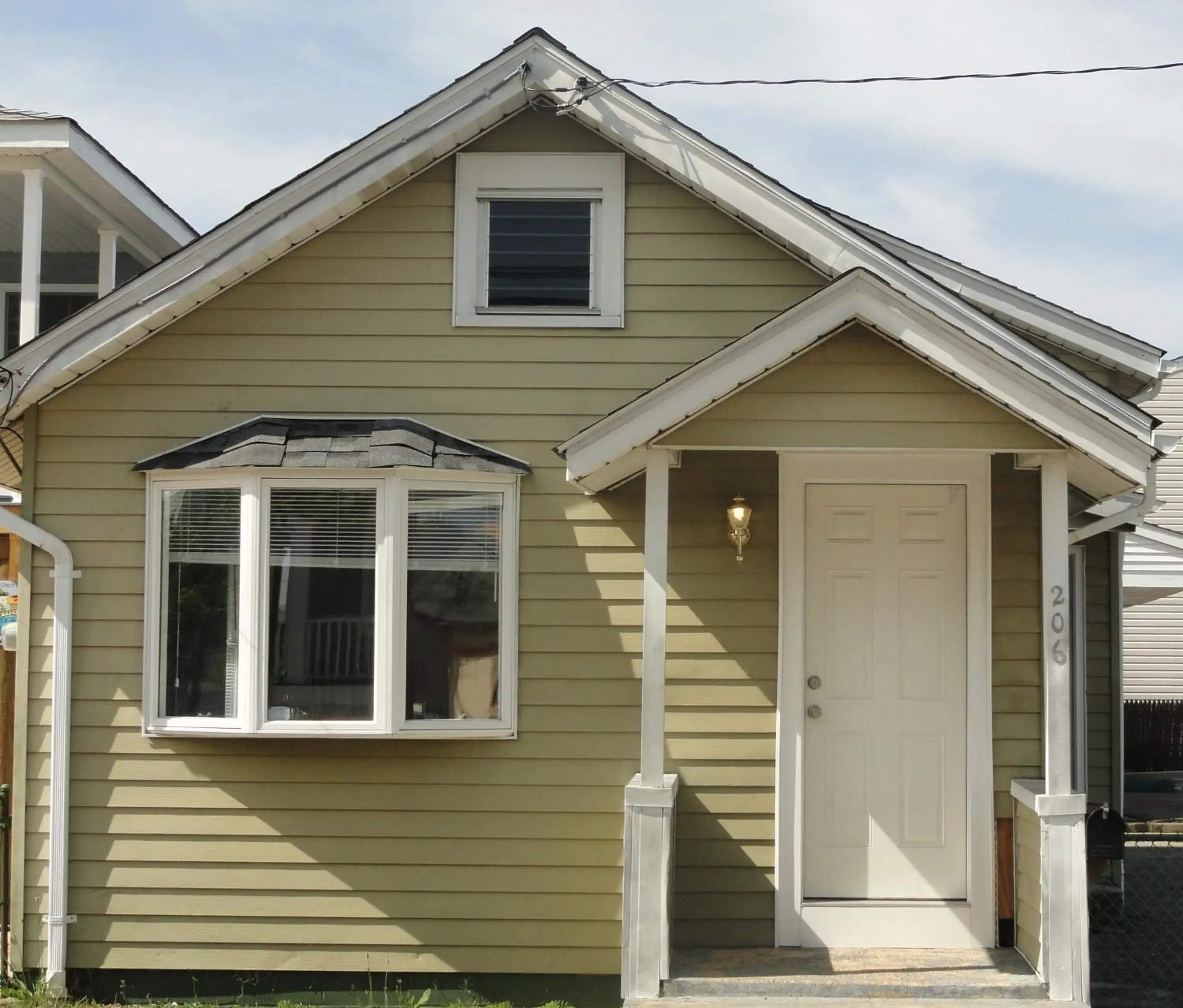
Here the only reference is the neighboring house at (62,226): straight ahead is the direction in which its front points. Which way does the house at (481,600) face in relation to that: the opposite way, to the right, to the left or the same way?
the same way

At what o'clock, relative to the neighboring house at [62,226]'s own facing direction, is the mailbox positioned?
The mailbox is roughly at 10 o'clock from the neighboring house.

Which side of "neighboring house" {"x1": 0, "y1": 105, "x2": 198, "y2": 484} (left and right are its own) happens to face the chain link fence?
left

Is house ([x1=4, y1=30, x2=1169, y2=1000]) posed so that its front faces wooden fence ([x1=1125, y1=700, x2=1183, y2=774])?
no

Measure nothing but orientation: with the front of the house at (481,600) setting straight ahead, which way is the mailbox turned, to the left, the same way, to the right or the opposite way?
the same way

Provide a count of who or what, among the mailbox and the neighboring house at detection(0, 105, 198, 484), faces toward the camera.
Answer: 2

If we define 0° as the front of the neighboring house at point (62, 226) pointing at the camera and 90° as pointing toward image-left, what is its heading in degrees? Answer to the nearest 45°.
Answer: approximately 0°

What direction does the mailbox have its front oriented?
toward the camera

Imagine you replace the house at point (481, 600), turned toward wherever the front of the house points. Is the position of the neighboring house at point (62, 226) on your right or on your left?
on your right

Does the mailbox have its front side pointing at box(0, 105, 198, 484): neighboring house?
no

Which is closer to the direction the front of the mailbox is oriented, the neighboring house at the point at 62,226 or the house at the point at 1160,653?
the neighboring house

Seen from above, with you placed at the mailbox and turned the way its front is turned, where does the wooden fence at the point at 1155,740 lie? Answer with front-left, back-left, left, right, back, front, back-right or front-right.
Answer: back

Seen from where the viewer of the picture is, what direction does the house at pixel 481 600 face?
facing the viewer

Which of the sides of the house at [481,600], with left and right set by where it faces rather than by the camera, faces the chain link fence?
left

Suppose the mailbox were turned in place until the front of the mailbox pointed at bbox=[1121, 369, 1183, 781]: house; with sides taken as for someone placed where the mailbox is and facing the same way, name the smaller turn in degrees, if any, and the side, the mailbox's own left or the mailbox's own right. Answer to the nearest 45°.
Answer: approximately 180°
